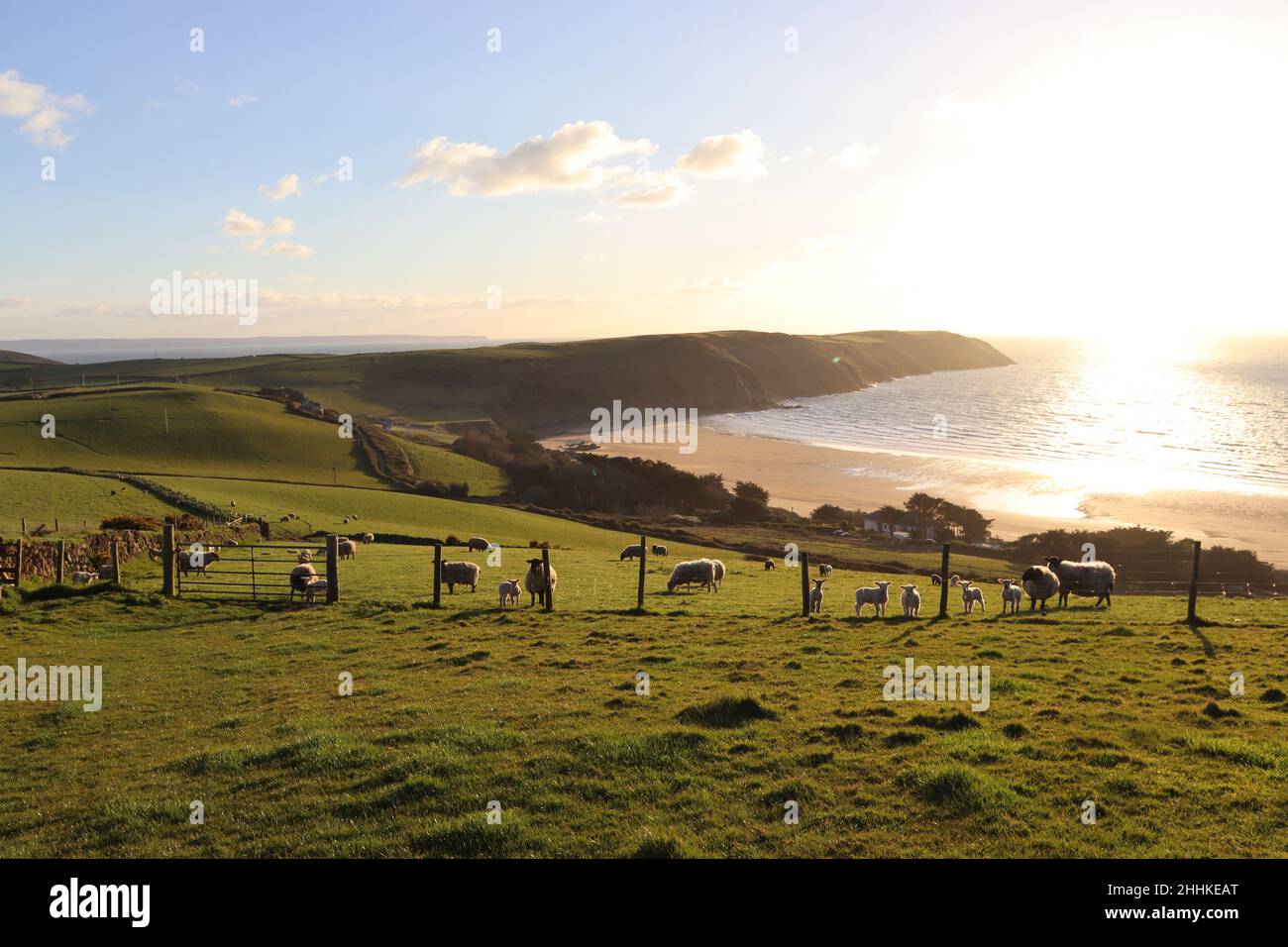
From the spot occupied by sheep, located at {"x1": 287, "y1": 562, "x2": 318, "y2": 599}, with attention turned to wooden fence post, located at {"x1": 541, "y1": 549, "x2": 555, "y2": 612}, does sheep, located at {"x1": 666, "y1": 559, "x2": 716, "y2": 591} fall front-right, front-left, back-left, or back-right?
front-left

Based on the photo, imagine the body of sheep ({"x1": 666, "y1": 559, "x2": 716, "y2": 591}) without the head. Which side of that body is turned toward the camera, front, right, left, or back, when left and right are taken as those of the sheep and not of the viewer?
left

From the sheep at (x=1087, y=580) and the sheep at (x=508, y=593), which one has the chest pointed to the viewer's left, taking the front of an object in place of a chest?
the sheep at (x=1087, y=580)

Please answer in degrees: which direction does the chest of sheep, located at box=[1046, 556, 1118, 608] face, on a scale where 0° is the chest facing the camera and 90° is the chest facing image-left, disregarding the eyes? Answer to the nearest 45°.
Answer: approximately 90°

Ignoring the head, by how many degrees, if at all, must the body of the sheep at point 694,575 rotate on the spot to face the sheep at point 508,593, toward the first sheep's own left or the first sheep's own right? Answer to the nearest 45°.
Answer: approximately 45° to the first sheep's own left

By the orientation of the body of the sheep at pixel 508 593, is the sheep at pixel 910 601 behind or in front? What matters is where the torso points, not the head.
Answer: in front
